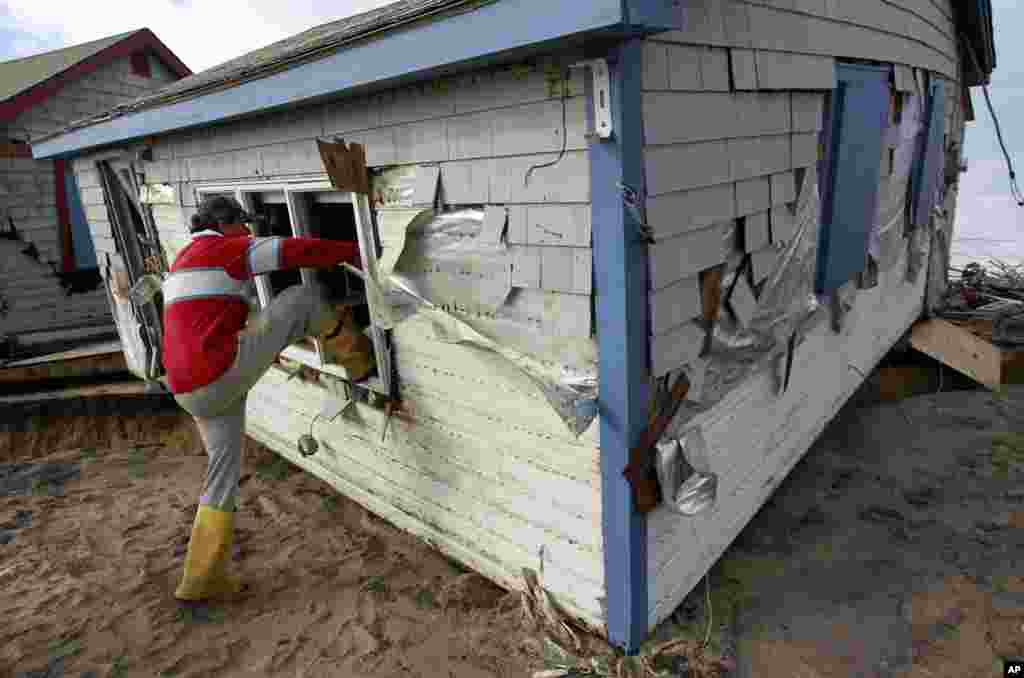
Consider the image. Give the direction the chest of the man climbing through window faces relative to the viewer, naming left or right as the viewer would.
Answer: facing away from the viewer and to the right of the viewer

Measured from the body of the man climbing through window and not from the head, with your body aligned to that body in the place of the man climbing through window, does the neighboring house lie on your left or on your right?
on your left

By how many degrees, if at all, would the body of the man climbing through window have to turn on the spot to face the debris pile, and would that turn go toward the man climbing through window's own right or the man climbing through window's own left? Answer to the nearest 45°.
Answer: approximately 45° to the man climbing through window's own right

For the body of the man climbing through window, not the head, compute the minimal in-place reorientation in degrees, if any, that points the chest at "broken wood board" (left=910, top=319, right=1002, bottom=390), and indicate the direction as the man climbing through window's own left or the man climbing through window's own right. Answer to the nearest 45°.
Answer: approximately 45° to the man climbing through window's own right

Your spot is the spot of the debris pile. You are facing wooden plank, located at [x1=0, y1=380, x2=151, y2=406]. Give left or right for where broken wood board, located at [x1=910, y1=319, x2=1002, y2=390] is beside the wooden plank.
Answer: left
